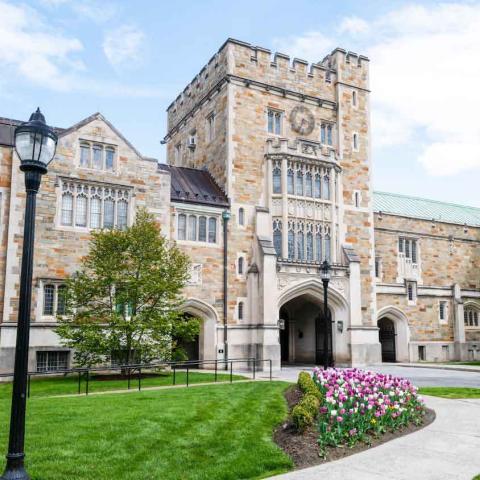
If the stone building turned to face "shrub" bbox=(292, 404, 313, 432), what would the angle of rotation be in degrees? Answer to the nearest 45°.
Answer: approximately 45° to its right

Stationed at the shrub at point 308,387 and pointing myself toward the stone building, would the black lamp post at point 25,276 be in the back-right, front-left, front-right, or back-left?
back-left

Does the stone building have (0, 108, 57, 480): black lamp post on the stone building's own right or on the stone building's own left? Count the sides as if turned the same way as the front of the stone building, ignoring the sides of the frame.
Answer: on the stone building's own right

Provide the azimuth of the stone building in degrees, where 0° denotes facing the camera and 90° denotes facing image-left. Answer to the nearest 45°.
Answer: approximately 315°

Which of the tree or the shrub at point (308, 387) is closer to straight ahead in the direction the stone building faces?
the shrub

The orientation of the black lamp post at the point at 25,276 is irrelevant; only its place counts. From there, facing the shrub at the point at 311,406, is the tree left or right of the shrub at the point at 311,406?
left

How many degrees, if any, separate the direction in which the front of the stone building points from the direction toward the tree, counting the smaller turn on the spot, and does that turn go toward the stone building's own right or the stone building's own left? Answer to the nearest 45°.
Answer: approximately 90° to the stone building's own right

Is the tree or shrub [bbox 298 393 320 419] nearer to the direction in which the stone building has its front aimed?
the shrub
